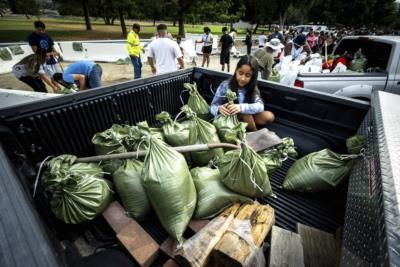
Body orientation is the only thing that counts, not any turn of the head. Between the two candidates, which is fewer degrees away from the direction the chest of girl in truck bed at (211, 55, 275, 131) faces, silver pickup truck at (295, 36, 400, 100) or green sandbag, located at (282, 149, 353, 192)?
the green sandbag

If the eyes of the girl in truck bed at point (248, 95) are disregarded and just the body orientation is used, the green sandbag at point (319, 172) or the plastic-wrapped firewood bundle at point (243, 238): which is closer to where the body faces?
the plastic-wrapped firewood bundle

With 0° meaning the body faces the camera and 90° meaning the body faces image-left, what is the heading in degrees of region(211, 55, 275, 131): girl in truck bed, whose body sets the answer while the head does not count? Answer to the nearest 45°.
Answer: approximately 45°

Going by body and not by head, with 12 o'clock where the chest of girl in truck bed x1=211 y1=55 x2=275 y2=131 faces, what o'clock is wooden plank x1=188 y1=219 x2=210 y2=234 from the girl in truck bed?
The wooden plank is roughly at 11 o'clock from the girl in truck bed.

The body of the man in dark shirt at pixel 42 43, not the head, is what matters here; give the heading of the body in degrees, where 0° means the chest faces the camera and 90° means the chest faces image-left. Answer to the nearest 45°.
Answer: approximately 315°

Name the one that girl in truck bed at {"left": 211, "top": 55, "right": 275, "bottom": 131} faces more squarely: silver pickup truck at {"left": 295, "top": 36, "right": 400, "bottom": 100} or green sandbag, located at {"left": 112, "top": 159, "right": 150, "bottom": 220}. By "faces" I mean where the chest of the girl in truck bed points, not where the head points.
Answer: the green sandbag

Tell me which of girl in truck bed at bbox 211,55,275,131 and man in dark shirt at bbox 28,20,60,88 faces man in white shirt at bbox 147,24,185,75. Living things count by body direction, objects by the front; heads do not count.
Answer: the man in dark shirt
